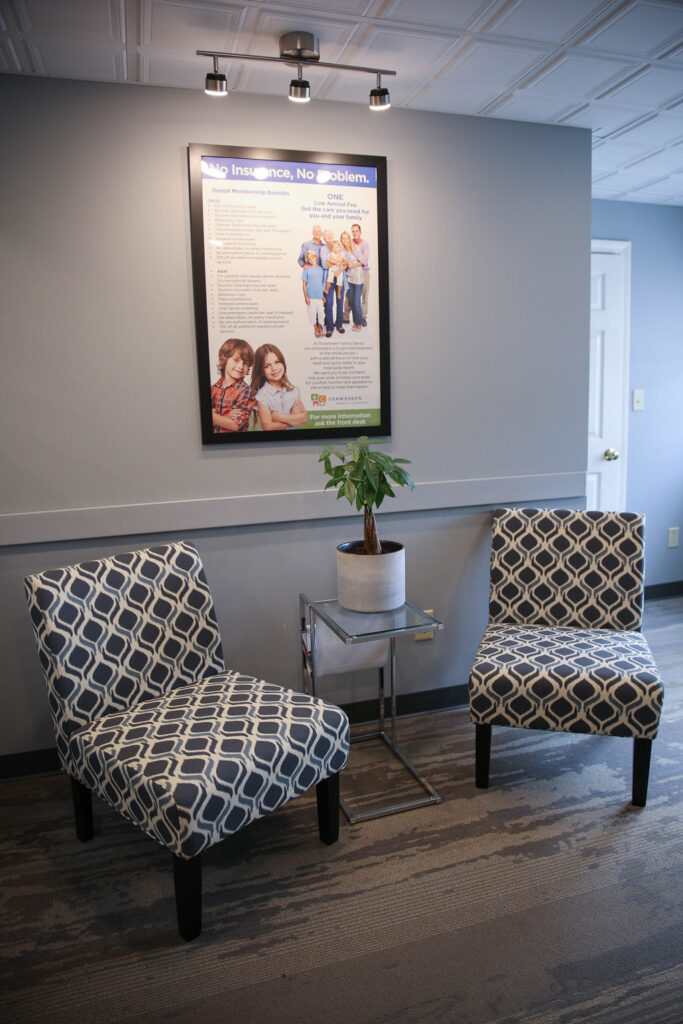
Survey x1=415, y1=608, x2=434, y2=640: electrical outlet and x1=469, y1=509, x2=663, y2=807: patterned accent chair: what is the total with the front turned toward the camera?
2

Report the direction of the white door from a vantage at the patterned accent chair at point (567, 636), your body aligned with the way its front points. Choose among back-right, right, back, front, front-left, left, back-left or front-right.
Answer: back

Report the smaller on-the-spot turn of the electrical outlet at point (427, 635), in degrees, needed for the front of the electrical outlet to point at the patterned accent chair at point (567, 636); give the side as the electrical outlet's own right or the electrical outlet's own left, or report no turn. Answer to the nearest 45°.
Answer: approximately 45° to the electrical outlet's own left

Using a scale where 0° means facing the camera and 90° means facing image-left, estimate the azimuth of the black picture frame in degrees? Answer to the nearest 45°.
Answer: approximately 0°

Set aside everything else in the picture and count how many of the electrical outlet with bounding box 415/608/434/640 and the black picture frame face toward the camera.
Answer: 2

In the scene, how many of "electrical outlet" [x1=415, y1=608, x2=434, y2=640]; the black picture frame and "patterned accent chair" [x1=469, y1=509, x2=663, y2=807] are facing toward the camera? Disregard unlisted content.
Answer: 3

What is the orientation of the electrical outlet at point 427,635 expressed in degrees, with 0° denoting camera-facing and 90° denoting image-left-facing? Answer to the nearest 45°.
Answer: approximately 0°
